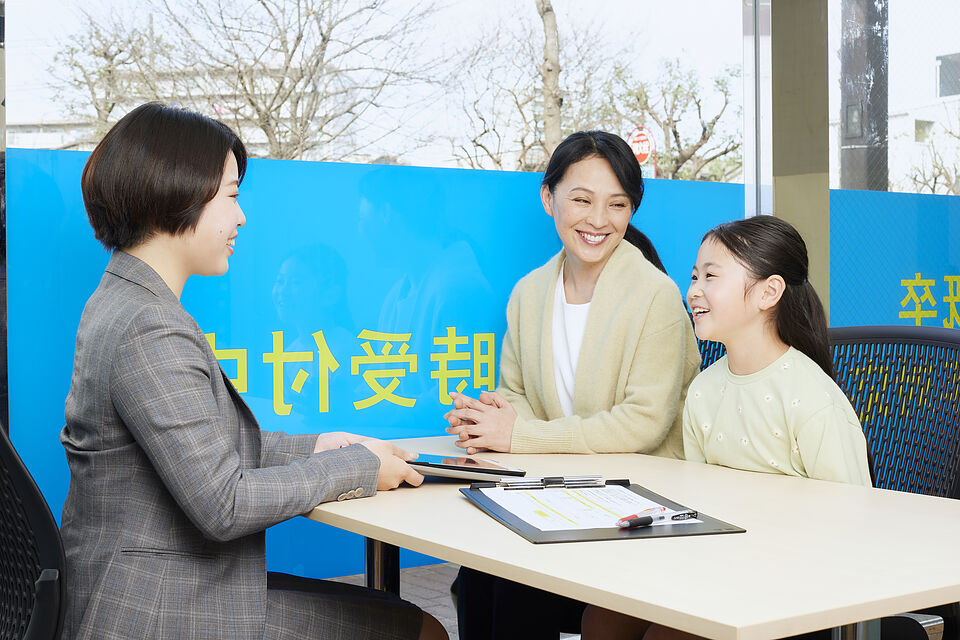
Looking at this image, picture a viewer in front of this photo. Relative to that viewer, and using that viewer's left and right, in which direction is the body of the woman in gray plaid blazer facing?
facing to the right of the viewer

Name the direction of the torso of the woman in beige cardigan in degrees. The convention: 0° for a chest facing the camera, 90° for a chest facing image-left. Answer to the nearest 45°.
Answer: approximately 45°

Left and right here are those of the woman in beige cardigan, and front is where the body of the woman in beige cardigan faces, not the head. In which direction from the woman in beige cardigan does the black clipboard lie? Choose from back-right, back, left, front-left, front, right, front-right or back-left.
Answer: front-left

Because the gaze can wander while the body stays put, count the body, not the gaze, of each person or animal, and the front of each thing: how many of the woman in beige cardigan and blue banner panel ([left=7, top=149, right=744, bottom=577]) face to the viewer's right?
0

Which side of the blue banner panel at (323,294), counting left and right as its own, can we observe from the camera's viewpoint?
back

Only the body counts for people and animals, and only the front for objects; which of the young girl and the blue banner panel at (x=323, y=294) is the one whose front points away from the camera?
the blue banner panel

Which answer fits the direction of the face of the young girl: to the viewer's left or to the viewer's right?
to the viewer's left

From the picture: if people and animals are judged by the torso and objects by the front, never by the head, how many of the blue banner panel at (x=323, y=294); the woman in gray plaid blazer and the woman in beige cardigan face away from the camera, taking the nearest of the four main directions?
1

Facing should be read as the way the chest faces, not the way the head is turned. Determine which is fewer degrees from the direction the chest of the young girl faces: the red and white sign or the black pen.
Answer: the black pen

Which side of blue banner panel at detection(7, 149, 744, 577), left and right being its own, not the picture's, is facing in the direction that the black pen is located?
back

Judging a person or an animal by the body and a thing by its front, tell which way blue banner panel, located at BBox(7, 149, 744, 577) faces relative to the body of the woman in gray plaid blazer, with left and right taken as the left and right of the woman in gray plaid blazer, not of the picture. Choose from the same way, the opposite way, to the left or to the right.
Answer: to the left
